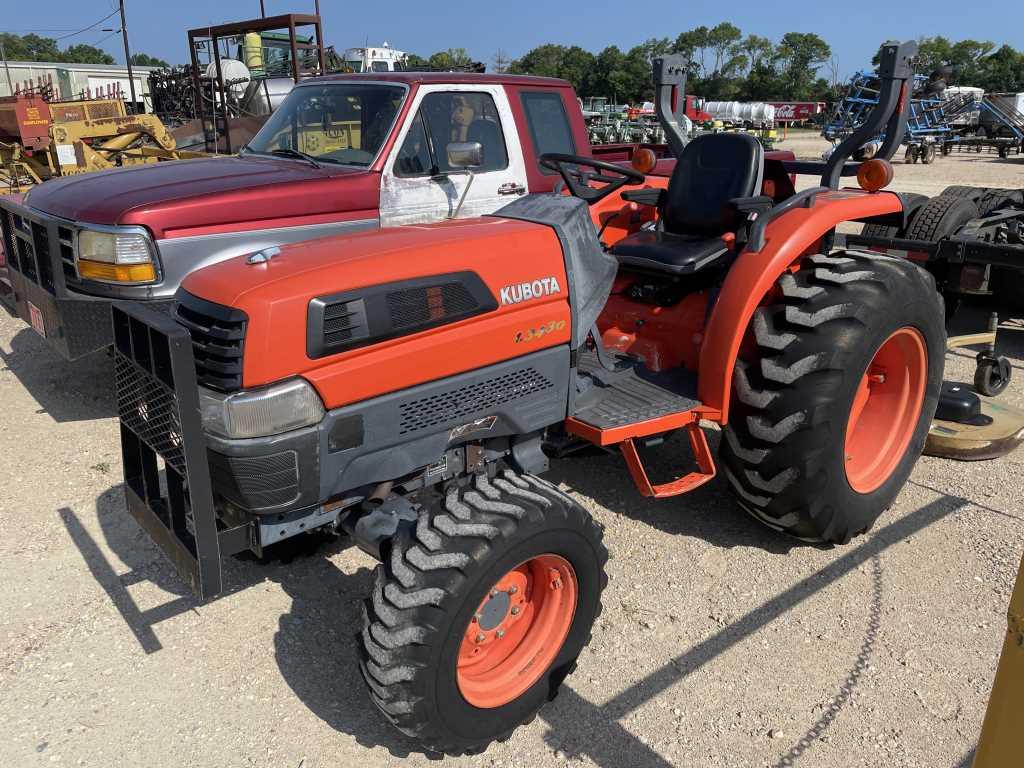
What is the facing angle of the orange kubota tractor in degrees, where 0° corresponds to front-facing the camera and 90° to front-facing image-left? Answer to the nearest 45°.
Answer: approximately 45°

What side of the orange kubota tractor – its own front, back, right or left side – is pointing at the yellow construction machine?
right

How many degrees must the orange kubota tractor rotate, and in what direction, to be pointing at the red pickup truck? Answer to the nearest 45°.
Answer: approximately 90° to its right

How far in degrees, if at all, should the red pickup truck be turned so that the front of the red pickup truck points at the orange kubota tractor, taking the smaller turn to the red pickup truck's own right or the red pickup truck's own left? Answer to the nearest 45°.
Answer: approximately 45° to the red pickup truck's own left

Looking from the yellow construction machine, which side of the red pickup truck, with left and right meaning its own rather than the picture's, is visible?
right

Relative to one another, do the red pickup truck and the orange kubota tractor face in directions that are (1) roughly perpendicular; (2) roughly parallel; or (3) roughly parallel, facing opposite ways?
roughly parallel

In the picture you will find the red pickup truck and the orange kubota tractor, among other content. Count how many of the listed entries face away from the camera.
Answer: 0

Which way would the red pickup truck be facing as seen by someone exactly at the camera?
facing the viewer and to the left of the viewer
